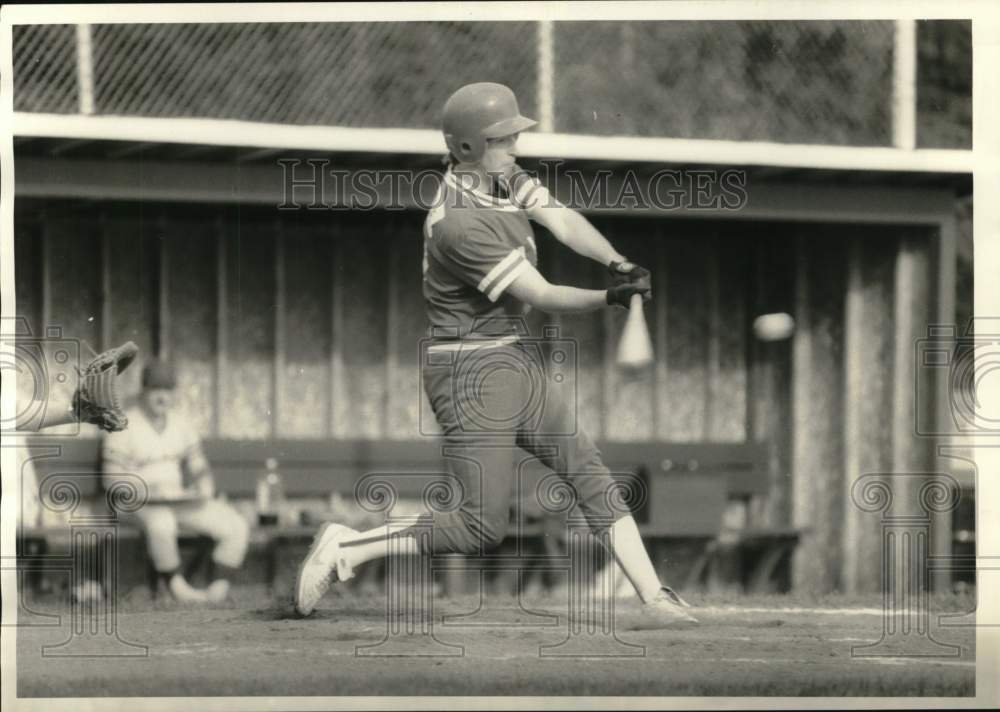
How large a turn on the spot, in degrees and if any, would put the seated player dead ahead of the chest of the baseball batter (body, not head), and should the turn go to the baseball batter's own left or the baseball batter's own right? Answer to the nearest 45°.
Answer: approximately 135° to the baseball batter's own left

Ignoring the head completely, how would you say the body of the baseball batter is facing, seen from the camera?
to the viewer's right

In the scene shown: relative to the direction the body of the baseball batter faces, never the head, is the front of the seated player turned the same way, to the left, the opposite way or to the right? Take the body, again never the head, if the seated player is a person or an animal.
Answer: to the right

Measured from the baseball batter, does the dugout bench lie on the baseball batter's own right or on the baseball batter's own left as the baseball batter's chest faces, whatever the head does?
on the baseball batter's own left

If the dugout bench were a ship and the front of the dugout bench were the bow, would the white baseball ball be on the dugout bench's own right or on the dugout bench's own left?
on the dugout bench's own left

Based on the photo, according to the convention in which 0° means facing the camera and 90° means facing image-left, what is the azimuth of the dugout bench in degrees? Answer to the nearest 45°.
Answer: approximately 0°

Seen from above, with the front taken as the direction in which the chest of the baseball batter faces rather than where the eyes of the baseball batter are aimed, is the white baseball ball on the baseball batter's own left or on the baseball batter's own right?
on the baseball batter's own left

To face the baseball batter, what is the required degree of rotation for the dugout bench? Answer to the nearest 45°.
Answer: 0° — it already faces them

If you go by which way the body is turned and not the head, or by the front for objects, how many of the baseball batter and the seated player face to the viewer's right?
1

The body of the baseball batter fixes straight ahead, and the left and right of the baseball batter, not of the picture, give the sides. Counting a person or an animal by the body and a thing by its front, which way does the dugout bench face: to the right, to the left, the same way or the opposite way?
to the right

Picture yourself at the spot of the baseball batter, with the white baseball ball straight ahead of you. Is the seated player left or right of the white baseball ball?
left

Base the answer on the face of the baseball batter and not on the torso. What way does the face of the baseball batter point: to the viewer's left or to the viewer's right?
to the viewer's right

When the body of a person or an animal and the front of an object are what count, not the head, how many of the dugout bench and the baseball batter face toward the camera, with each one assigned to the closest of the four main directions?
1
